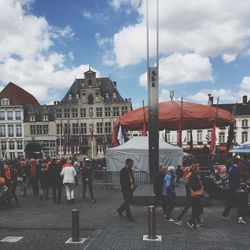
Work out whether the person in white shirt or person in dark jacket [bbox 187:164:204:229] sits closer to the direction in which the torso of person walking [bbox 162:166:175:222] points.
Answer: the person in dark jacket

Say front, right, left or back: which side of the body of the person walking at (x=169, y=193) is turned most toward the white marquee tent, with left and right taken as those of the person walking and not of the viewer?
left

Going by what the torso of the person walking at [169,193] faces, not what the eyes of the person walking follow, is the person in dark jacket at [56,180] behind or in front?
behind
